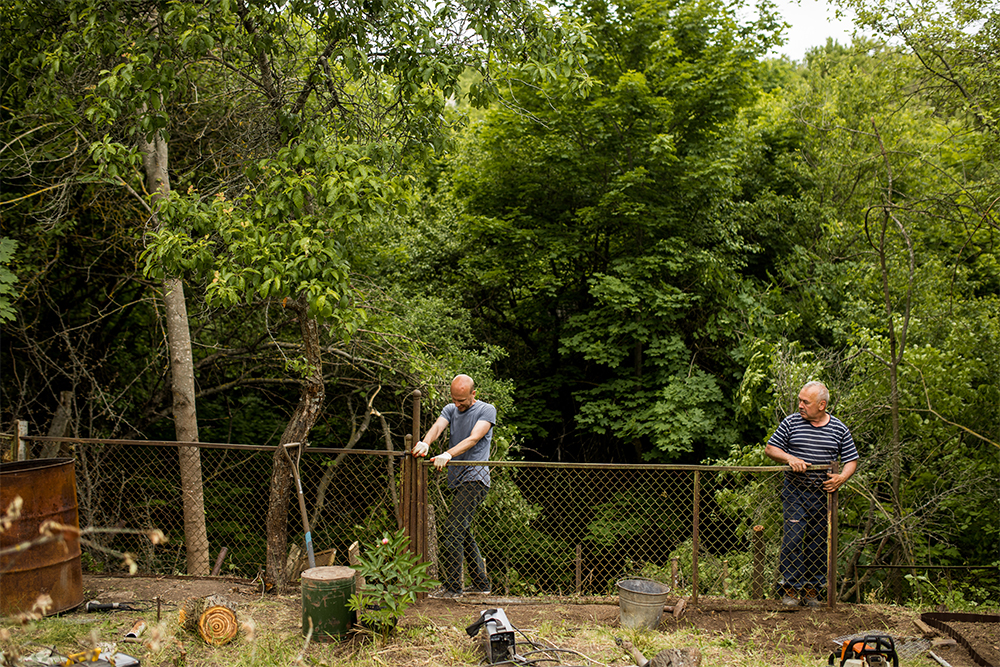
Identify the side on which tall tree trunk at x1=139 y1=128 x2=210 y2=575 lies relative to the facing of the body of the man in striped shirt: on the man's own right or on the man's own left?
on the man's own right

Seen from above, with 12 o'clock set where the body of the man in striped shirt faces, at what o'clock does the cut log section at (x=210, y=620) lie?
The cut log section is roughly at 2 o'clock from the man in striped shirt.

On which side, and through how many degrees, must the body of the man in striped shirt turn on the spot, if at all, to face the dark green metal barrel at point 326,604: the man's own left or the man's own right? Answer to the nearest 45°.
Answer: approximately 45° to the man's own right

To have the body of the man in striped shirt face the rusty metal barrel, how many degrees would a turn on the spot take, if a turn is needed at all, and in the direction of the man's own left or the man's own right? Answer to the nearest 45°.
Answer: approximately 45° to the man's own right

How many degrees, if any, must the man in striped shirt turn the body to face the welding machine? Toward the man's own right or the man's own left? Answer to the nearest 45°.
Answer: approximately 45° to the man's own right

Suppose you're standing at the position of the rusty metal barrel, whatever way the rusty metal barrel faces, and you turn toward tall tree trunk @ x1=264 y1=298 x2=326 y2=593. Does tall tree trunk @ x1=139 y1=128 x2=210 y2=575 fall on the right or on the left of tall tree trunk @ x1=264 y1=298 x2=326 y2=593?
left

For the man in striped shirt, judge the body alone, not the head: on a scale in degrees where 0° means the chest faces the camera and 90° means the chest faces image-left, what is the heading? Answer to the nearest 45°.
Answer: approximately 0°

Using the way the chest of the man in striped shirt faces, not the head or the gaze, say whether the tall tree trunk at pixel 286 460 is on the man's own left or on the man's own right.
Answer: on the man's own right
